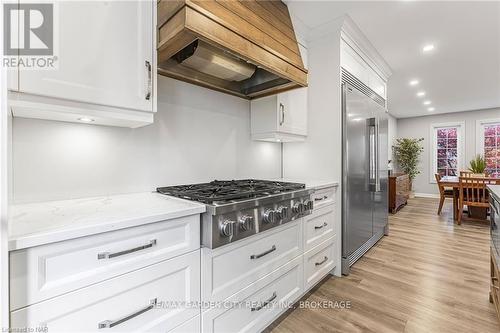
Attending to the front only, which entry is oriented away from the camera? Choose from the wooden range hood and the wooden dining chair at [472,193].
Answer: the wooden dining chair

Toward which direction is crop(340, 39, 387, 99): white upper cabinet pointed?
to the viewer's right

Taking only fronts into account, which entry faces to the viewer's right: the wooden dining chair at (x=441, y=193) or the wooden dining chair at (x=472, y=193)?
the wooden dining chair at (x=441, y=193)

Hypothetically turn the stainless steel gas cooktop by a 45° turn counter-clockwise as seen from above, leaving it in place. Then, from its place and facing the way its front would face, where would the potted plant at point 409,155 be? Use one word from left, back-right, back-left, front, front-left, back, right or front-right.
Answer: front-left

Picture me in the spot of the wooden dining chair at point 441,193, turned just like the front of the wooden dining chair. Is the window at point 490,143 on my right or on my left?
on my left

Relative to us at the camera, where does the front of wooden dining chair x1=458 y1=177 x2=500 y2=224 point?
facing away from the viewer

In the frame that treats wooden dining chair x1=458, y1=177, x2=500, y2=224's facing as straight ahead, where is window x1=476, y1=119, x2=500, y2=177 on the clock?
The window is roughly at 12 o'clock from the wooden dining chair.

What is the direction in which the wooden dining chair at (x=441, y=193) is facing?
to the viewer's right

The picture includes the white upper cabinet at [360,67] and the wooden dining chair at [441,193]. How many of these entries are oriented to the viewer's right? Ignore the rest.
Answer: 2

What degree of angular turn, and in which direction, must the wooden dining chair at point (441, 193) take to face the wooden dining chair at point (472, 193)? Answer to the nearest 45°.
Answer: approximately 45° to its right

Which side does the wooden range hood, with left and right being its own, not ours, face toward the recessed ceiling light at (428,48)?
left
